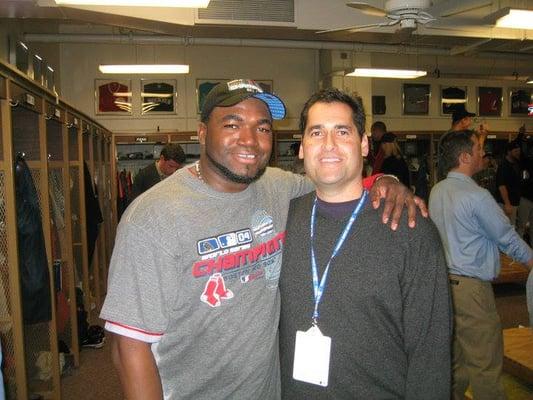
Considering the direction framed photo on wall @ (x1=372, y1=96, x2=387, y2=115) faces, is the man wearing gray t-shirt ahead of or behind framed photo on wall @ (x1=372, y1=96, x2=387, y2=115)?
ahead

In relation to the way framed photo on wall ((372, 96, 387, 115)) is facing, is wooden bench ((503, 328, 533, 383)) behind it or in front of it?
in front

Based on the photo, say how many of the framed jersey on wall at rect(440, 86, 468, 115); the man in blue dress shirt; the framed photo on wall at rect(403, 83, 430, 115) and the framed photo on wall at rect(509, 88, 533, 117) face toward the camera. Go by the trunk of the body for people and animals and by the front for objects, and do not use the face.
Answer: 3

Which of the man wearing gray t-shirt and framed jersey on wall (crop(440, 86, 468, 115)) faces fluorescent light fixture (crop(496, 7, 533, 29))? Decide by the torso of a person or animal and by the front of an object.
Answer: the framed jersey on wall

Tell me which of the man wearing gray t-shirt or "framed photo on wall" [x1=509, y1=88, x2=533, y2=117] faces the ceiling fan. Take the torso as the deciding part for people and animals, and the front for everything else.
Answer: the framed photo on wall

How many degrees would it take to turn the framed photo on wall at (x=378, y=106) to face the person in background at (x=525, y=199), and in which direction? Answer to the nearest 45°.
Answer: approximately 45° to its left

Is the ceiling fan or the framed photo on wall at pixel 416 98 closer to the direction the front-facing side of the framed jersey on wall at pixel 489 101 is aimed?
the ceiling fan

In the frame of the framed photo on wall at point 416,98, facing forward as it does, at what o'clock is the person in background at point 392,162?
The person in background is roughly at 12 o'clock from the framed photo on wall.

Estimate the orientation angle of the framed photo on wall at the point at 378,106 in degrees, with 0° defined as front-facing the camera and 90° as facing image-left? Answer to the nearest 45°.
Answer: approximately 0°

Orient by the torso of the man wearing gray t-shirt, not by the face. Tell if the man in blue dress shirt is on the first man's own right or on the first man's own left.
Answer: on the first man's own left
